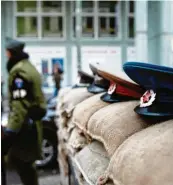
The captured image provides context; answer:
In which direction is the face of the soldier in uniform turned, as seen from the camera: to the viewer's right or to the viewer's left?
to the viewer's left

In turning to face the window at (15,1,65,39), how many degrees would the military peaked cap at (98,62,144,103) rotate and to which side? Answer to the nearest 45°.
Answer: approximately 135° to its right

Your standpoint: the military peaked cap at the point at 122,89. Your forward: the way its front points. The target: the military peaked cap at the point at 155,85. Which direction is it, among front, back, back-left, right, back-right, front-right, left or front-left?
front-left

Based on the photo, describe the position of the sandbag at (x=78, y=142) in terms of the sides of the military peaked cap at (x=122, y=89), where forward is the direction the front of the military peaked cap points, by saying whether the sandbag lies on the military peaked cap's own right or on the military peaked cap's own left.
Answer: on the military peaked cap's own right

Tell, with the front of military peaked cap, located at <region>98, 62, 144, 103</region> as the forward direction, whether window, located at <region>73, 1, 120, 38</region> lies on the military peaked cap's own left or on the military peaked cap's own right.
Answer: on the military peaked cap's own right

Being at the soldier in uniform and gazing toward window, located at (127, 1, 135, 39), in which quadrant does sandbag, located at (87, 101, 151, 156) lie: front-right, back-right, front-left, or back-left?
back-right

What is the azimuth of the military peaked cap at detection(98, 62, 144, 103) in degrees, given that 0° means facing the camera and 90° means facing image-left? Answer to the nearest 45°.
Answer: approximately 45°
